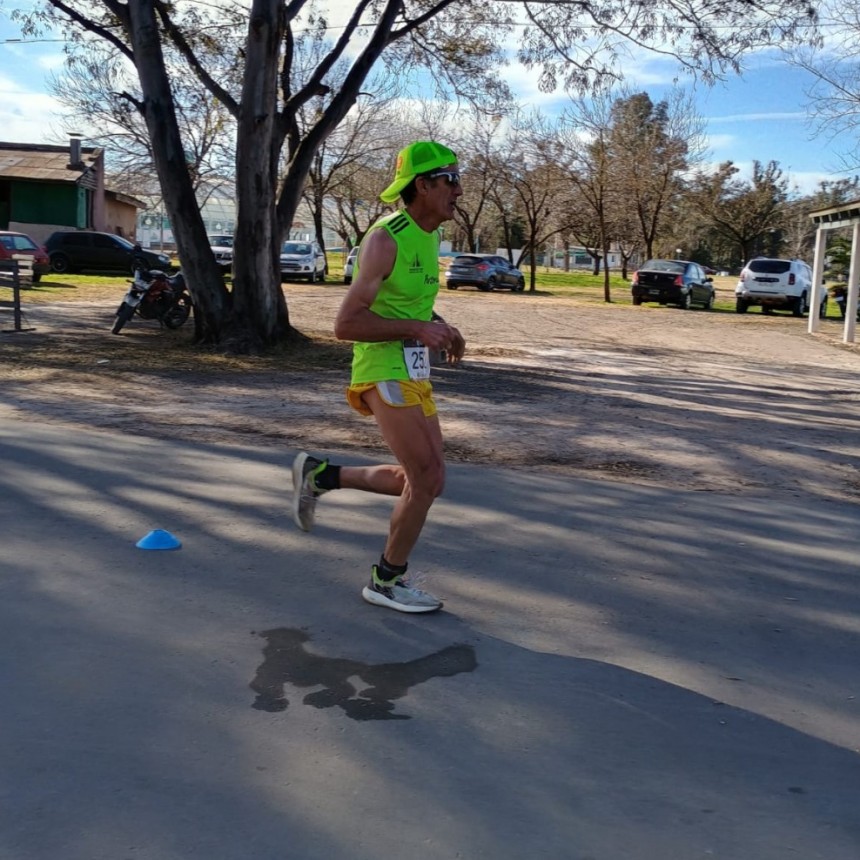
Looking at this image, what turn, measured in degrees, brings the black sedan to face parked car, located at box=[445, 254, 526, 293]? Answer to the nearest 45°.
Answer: approximately 90° to its left

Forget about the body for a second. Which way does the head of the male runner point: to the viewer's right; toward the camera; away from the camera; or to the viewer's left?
to the viewer's right

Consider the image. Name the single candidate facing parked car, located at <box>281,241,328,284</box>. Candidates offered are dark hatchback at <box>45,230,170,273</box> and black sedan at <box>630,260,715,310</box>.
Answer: the dark hatchback

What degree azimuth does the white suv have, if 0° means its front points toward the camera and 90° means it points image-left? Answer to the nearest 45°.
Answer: approximately 180°

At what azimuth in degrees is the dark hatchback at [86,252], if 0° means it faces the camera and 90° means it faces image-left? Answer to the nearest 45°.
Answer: approximately 270°

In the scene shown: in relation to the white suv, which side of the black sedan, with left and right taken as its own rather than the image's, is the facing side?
right

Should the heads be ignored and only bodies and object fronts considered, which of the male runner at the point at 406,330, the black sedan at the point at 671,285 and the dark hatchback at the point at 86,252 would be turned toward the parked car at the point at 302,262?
the dark hatchback

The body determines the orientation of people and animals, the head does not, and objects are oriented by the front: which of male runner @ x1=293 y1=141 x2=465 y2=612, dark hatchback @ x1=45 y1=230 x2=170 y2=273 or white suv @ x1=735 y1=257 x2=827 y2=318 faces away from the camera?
the white suv

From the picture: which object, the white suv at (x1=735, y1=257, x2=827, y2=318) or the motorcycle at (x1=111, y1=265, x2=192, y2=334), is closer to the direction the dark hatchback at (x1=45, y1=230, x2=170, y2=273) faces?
the white suv

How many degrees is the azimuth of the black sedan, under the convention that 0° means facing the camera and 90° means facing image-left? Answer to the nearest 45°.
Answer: approximately 225°

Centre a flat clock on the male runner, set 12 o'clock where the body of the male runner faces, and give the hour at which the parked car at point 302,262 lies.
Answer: The parked car is roughly at 9 o'clock from the male runner.

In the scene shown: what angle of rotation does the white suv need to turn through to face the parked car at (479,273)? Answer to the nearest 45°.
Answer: approximately 45° to its left

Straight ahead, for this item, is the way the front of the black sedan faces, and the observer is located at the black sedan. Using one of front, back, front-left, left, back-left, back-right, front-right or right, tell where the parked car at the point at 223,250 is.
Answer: back-left

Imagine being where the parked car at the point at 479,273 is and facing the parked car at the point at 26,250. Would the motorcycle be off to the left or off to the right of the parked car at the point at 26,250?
left

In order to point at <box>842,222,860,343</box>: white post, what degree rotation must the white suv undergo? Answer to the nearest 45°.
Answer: approximately 180°

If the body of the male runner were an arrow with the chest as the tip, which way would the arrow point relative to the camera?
to the viewer's right
